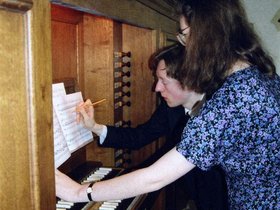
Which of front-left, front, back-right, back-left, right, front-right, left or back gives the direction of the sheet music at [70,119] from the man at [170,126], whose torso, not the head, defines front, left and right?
front-left

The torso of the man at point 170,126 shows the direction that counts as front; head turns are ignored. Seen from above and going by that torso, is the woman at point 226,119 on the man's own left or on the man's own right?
on the man's own left

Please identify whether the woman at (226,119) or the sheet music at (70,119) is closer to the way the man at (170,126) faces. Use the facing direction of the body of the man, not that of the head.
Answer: the sheet music

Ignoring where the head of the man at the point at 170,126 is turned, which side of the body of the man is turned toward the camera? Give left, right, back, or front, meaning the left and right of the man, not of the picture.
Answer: left

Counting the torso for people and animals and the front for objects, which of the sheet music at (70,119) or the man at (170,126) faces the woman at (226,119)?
the sheet music

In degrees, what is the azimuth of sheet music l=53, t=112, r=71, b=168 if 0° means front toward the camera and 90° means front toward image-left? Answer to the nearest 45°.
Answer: approximately 315°

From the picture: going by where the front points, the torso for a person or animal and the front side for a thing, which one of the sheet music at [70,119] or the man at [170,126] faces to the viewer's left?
the man

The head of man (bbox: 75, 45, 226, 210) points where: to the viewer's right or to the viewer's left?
to the viewer's left

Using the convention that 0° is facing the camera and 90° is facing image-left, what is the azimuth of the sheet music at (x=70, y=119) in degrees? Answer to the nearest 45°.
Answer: approximately 315°

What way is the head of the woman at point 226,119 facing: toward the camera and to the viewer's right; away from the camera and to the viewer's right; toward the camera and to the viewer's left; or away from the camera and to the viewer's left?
away from the camera and to the viewer's left
